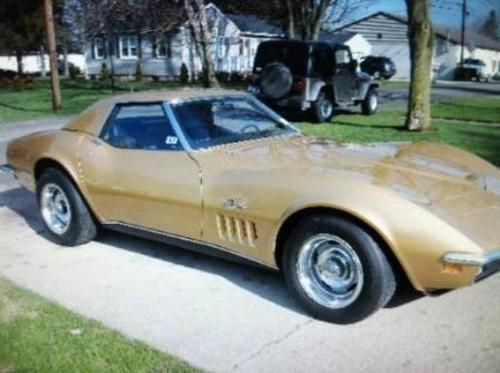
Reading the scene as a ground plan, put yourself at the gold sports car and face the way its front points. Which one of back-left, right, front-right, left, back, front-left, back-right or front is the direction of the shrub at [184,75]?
back-left

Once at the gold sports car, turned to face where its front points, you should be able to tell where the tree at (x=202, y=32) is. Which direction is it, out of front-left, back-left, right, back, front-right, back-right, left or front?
back-left

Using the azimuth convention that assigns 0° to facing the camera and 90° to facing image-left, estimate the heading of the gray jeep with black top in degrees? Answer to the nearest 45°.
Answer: approximately 225°

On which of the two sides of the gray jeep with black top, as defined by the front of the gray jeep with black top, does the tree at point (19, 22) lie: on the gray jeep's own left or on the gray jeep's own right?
on the gray jeep's own left

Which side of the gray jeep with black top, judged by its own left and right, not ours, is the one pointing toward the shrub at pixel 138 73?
left

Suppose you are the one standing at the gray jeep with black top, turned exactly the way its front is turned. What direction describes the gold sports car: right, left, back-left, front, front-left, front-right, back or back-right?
back-right

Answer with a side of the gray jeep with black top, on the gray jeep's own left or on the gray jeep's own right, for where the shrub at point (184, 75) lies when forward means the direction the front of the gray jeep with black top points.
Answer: on the gray jeep's own left

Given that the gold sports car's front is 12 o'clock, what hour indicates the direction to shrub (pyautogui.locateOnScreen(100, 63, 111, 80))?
The shrub is roughly at 7 o'clock from the gold sports car.

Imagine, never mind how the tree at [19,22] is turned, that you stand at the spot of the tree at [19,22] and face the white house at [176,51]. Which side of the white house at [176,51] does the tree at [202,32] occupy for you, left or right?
right

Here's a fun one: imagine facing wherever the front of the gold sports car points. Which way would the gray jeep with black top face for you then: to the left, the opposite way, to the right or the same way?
to the left

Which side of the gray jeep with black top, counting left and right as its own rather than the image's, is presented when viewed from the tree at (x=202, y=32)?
left

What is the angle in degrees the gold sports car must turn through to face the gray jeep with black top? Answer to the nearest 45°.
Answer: approximately 135° to its left
